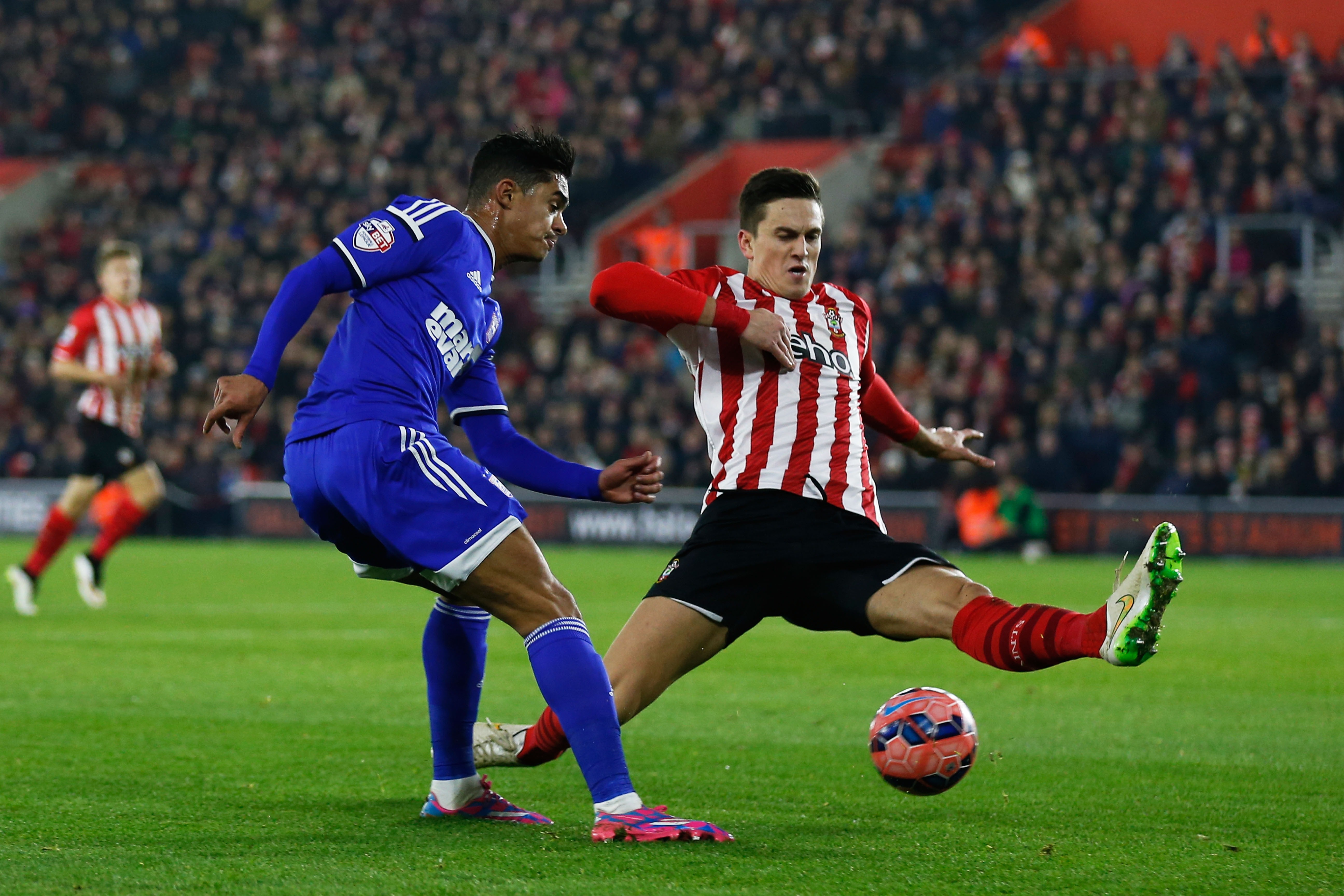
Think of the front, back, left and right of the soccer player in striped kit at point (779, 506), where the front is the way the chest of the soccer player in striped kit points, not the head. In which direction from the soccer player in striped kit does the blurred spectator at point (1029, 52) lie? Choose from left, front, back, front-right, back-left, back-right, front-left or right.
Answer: back-left

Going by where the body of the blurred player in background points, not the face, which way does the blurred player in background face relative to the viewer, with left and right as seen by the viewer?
facing the viewer and to the right of the viewer

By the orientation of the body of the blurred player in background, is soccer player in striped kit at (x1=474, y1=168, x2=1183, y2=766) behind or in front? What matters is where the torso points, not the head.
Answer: in front

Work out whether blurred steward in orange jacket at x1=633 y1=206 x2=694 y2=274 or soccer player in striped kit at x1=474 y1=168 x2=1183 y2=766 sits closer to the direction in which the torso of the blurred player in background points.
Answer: the soccer player in striped kit

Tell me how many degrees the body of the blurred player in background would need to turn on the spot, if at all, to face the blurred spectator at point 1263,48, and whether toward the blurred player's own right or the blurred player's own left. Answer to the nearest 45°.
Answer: approximately 90° to the blurred player's own left

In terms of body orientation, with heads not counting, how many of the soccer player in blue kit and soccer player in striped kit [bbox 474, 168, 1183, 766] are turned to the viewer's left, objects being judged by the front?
0

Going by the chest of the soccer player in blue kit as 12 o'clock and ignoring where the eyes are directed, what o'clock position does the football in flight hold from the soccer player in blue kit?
The football in flight is roughly at 12 o'clock from the soccer player in blue kit.

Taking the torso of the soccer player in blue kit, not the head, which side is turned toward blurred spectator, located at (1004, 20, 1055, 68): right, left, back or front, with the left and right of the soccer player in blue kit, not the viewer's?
left

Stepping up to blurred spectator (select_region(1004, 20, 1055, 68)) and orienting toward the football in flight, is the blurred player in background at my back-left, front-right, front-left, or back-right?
front-right

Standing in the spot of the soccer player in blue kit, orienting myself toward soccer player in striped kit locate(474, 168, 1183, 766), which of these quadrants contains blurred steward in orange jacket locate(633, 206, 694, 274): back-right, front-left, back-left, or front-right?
front-left

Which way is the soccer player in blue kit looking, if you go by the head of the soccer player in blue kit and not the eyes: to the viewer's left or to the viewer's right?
to the viewer's right

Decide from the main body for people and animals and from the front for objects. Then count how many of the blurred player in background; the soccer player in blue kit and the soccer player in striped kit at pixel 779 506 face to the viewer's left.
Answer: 0

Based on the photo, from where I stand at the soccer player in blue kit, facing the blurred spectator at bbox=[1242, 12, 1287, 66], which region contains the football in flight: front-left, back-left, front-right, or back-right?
front-right

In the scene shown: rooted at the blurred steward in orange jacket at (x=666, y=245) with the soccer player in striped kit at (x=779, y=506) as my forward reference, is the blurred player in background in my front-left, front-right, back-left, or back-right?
front-right

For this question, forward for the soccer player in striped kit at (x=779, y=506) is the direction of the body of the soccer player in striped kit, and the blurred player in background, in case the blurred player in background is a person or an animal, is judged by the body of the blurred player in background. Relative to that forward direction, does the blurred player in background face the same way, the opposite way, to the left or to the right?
the same way

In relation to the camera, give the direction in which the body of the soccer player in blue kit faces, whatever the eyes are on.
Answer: to the viewer's right

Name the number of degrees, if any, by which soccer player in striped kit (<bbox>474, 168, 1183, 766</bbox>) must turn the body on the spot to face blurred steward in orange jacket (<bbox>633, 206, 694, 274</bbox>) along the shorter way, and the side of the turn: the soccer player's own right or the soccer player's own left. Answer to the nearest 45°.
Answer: approximately 135° to the soccer player's own left
